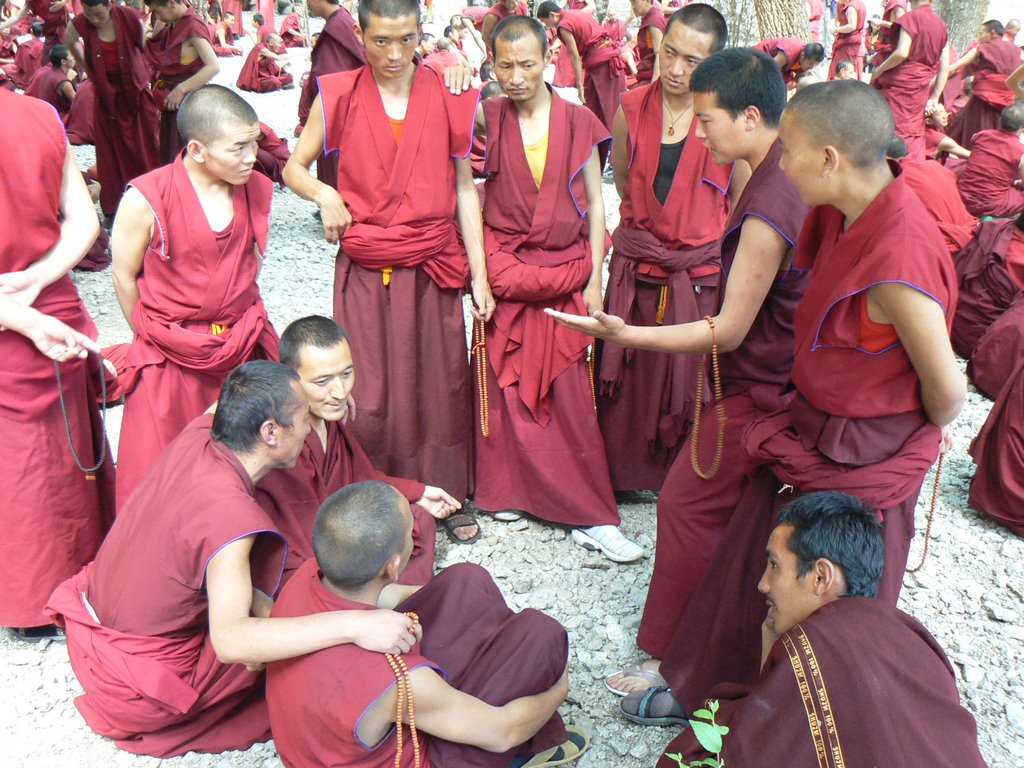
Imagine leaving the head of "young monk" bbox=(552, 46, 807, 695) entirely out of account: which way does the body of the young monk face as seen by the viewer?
to the viewer's left

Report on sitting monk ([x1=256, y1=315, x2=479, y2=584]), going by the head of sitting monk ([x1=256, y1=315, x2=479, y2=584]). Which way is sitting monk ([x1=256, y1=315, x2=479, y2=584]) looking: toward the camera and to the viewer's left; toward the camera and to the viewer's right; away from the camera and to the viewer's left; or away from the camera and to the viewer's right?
toward the camera and to the viewer's right

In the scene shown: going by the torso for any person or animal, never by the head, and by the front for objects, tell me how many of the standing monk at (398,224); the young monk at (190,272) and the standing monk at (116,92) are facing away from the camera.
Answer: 0

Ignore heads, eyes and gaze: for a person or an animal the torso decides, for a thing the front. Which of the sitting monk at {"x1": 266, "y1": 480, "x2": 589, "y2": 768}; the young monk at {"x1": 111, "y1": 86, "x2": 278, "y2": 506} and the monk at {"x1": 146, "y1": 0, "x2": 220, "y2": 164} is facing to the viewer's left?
the monk

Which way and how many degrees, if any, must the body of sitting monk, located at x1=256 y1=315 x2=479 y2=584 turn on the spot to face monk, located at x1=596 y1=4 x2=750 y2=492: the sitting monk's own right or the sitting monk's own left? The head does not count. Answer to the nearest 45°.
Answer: approximately 90° to the sitting monk's own left

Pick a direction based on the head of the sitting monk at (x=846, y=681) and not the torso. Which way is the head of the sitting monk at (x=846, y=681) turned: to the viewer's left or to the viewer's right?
to the viewer's left

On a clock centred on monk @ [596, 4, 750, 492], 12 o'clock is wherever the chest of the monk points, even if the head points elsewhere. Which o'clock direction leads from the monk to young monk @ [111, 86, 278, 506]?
The young monk is roughly at 2 o'clock from the monk.

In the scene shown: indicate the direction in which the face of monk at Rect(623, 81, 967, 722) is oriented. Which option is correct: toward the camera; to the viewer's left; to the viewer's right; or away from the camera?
to the viewer's left

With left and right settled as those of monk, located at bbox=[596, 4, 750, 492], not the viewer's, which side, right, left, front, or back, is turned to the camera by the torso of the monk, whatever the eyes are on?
front

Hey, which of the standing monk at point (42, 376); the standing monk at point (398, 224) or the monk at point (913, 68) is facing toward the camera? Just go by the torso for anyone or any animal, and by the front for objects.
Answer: the standing monk at point (398, 224)

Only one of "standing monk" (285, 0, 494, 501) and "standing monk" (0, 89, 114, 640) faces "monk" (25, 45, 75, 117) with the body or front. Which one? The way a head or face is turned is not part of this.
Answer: "standing monk" (0, 89, 114, 640)

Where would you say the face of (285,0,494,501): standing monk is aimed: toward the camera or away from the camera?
toward the camera

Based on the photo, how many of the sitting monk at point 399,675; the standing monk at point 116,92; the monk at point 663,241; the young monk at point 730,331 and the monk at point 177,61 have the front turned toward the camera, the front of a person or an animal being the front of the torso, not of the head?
2

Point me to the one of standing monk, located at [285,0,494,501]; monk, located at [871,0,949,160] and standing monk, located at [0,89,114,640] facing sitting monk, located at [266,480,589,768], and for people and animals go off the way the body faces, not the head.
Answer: standing monk, located at [285,0,494,501]

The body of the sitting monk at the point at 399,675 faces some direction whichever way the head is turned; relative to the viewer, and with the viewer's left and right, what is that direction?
facing away from the viewer and to the right of the viewer

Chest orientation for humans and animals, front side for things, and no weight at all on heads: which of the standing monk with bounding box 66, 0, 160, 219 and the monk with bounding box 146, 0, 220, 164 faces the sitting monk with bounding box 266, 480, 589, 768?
the standing monk
